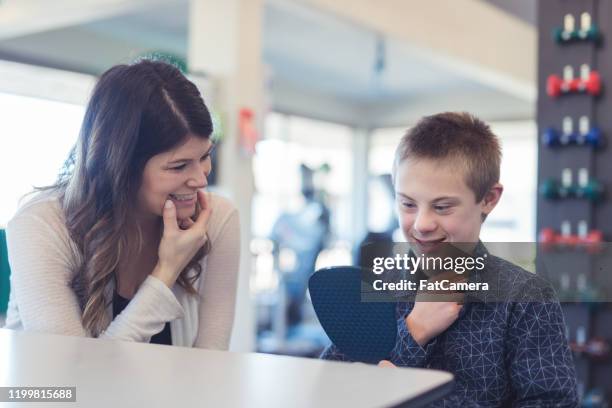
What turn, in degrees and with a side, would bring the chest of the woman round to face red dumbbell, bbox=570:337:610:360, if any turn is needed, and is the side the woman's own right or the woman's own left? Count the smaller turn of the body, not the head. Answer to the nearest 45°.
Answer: approximately 90° to the woman's own left

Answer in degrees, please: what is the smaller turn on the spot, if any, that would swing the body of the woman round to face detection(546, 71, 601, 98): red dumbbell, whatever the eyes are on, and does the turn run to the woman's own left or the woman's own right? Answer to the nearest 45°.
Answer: approximately 90° to the woman's own left

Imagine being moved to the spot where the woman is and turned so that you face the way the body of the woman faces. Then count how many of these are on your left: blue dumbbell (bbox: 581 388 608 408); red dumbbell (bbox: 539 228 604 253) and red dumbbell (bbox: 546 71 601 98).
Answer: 3

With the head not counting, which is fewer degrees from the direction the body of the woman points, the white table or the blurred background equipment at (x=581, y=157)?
the white table

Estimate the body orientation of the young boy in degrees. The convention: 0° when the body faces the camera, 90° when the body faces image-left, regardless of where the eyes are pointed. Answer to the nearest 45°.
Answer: approximately 45°

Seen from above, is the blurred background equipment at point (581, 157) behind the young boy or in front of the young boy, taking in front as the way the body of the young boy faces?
behind

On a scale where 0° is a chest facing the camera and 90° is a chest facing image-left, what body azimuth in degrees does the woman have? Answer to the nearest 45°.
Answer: approximately 315°
